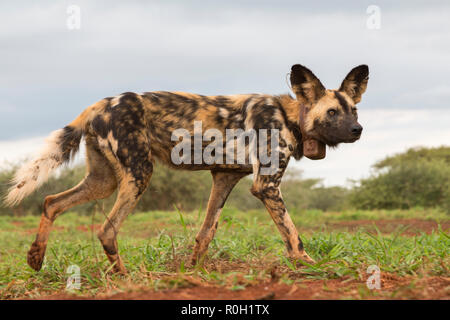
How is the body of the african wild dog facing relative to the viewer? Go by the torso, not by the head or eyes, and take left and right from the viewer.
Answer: facing to the right of the viewer

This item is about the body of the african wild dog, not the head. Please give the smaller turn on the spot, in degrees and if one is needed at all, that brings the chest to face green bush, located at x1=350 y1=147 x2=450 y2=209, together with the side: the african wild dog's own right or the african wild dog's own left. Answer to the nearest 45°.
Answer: approximately 45° to the african wild dog's own left
